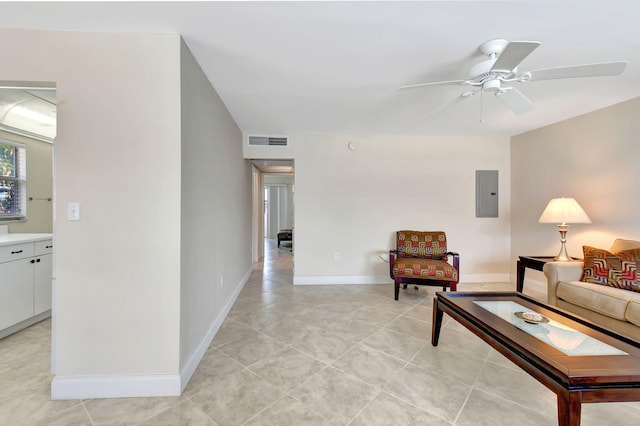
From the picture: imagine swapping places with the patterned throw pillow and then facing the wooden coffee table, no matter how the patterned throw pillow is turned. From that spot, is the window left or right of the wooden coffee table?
right

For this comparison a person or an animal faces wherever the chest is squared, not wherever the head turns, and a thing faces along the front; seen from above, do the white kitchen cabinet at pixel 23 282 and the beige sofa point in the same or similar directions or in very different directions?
very different directions

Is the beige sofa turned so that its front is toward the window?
yes

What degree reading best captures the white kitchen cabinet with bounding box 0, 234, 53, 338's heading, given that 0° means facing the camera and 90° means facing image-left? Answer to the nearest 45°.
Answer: approximately 315°

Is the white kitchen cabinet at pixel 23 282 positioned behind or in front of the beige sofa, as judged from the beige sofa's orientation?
in front
